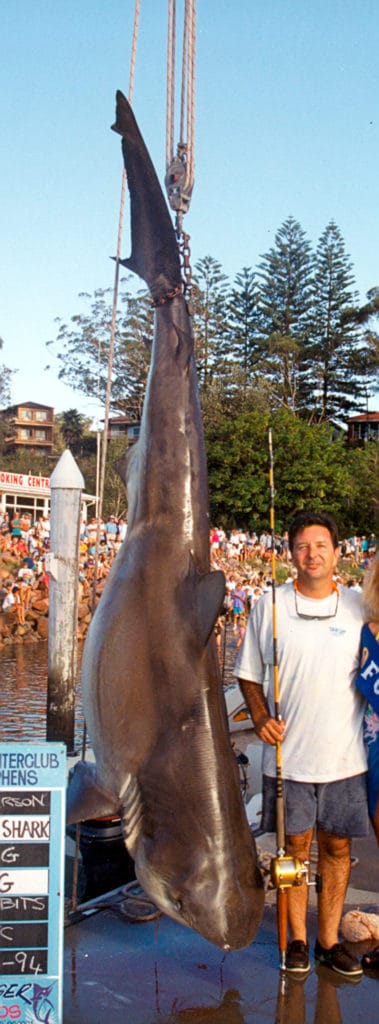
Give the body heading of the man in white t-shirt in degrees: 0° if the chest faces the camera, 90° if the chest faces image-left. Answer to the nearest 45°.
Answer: approximately 0°

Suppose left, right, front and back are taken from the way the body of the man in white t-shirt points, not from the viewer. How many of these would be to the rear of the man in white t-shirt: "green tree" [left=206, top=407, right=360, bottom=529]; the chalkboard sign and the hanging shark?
1

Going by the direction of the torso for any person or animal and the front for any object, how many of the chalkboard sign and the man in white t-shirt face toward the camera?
2

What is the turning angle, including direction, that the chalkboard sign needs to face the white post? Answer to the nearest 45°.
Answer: approximately 180°

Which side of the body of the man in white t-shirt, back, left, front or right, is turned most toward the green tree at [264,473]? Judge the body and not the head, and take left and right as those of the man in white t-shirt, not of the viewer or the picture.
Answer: back

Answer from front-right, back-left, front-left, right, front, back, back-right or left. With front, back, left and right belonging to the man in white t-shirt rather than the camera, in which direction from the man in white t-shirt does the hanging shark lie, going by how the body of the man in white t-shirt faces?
front-right

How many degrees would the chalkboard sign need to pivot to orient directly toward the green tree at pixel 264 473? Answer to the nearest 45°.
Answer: approximately 180°

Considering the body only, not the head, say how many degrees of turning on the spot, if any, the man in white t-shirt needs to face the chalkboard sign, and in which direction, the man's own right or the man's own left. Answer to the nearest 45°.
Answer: approximately 45° to the man's own right
